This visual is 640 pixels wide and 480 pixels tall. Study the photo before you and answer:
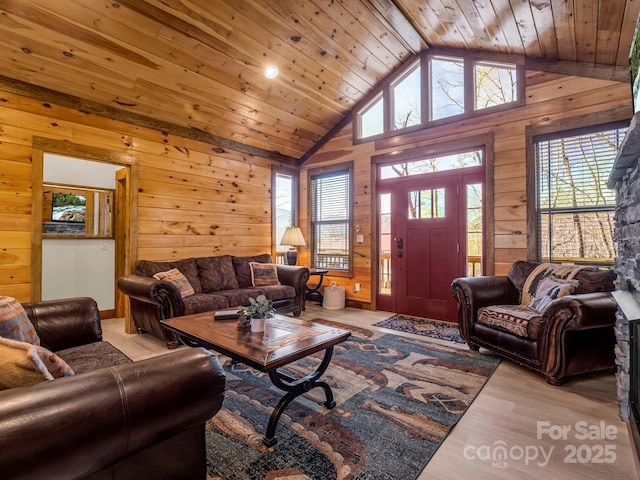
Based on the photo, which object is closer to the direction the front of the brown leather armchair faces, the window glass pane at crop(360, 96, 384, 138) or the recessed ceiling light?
the recessed ceiling light

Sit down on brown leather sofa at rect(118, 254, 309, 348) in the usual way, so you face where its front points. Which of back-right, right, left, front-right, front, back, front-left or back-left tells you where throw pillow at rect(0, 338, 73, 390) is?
front-right

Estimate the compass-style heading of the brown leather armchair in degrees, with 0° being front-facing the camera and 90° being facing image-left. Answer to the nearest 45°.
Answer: approximately 45°

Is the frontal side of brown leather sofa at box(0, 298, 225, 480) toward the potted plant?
yes

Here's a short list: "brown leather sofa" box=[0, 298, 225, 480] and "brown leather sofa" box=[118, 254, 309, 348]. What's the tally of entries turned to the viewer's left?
0

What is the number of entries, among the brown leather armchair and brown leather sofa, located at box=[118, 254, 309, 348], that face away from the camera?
0

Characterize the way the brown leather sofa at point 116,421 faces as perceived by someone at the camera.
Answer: facing away from the viewer and to the right of the viewer

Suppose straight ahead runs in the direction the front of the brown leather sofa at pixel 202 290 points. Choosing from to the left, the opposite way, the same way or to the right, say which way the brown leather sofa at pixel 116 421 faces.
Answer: to the left

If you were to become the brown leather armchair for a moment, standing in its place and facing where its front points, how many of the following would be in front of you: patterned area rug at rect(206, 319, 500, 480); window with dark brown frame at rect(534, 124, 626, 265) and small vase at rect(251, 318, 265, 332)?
2

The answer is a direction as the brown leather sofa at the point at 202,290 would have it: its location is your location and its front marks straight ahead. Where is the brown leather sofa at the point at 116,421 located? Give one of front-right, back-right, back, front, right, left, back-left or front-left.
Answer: front-right

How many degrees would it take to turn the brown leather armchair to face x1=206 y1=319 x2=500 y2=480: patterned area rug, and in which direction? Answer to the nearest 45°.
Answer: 0° — it already faces it
